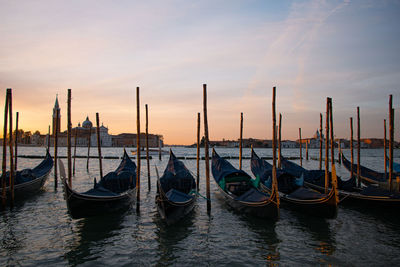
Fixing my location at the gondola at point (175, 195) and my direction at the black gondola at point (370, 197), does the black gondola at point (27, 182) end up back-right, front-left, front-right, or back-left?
back-left

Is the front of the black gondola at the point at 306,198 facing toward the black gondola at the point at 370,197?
no

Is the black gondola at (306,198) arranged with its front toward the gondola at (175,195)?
no

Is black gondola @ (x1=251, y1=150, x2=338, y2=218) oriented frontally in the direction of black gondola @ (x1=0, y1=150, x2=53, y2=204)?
no

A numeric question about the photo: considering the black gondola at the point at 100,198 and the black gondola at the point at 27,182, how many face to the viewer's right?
0

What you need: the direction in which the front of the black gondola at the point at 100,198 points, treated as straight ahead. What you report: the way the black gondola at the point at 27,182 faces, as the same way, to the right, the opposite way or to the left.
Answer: the same way
